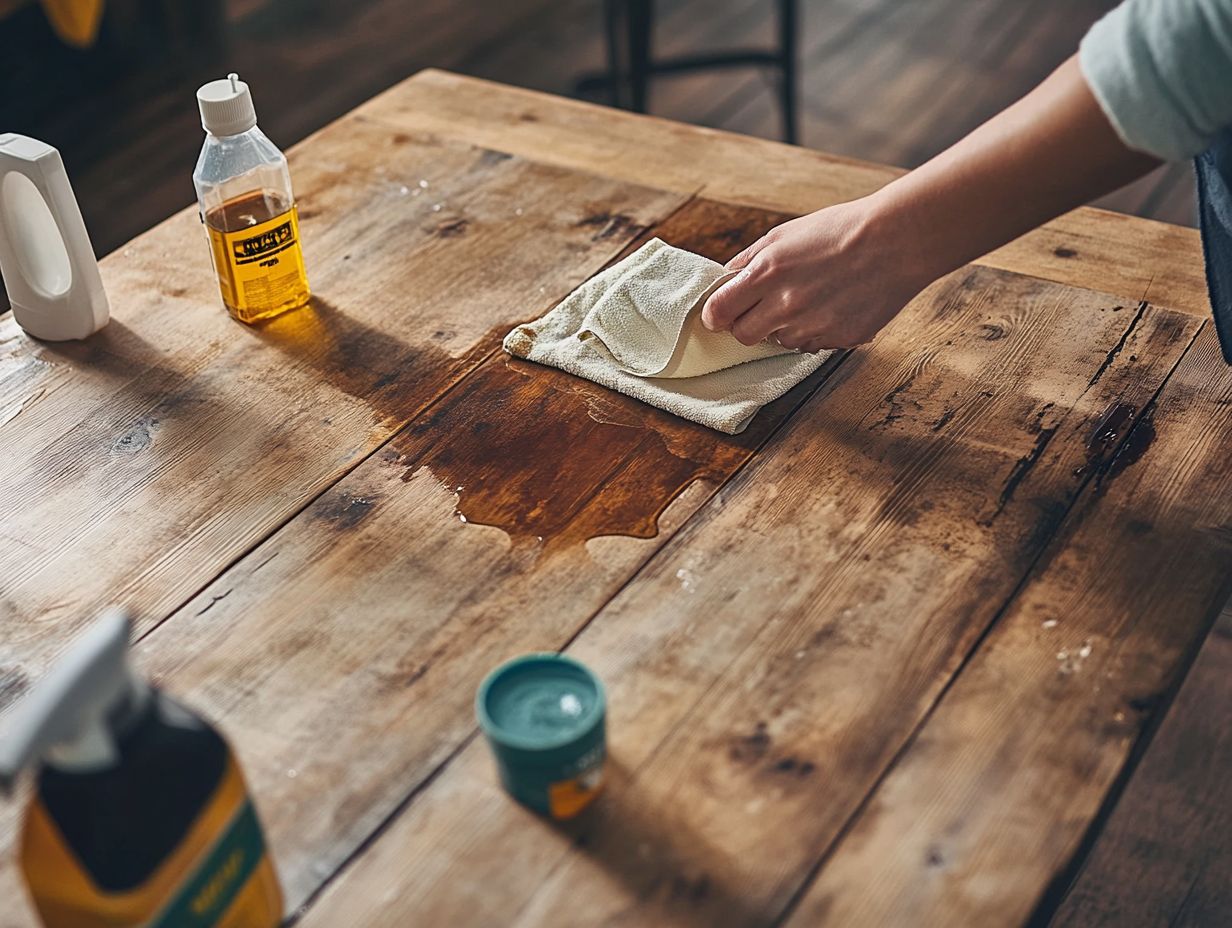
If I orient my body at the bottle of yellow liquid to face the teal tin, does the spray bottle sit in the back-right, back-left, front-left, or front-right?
front-right

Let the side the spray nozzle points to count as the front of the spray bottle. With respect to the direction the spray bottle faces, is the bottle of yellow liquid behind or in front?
behind

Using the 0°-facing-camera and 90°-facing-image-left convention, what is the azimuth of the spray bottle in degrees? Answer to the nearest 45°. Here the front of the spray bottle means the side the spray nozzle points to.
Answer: approximately 45°

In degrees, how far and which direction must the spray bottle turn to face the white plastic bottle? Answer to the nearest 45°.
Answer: approximately 135° to its right
